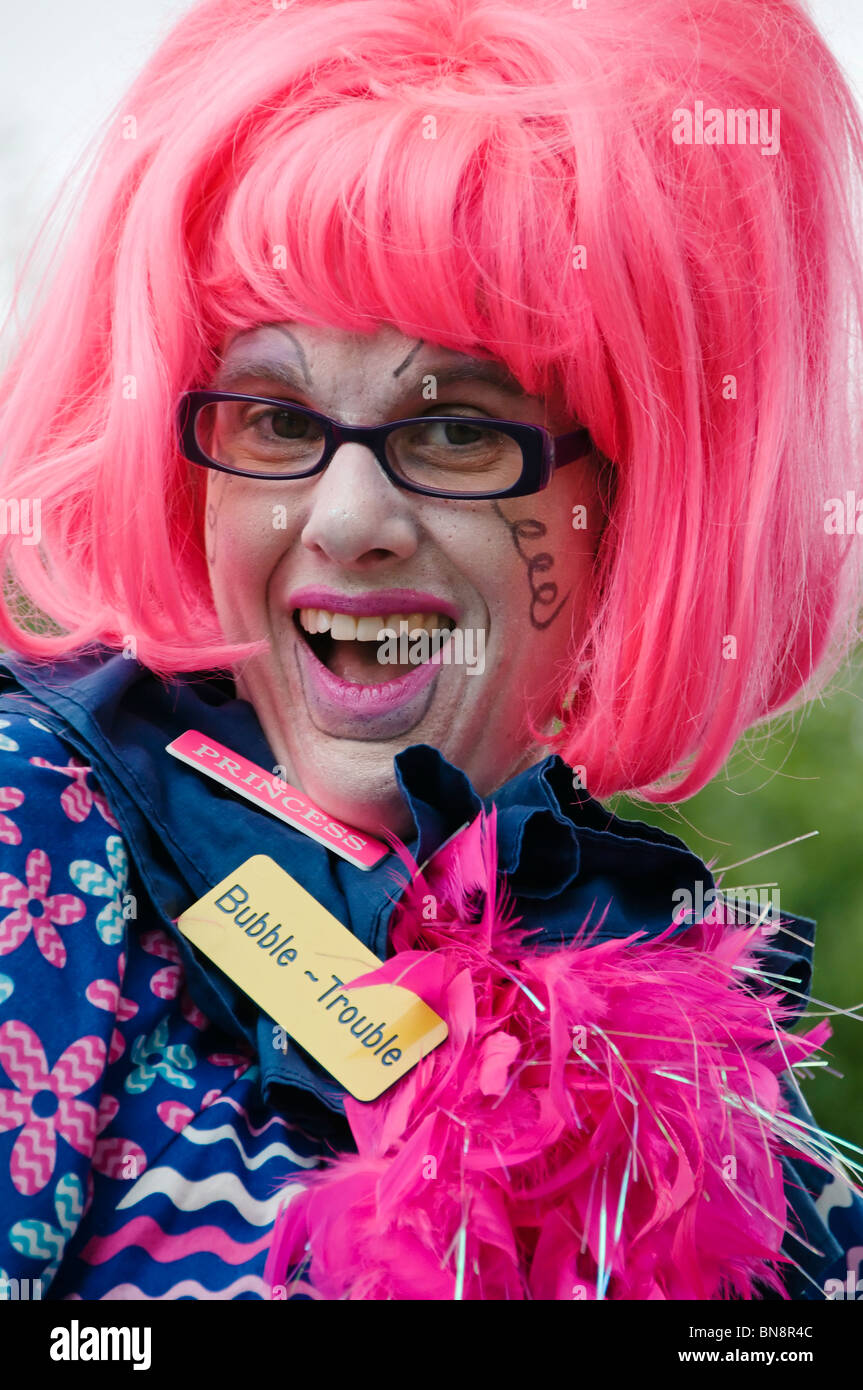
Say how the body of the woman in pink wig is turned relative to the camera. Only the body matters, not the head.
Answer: toward the camera
